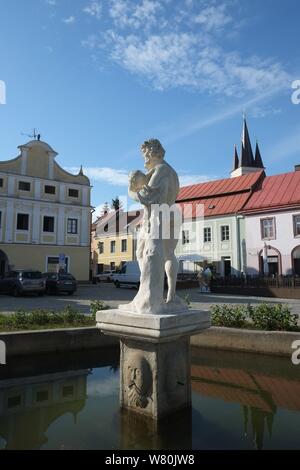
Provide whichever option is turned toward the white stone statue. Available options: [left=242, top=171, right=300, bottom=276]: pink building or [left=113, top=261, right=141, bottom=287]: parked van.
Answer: the pink building

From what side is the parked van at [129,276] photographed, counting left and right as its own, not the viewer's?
left

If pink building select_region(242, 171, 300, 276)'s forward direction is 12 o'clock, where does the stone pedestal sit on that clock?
The stone pedestal is roughly at 12 o'clock from the pink building.

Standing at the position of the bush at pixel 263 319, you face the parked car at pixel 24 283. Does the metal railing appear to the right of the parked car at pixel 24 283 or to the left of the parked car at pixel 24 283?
right

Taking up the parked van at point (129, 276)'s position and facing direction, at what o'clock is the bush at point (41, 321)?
The bush is roughly at 9 o'clock from the parked van.

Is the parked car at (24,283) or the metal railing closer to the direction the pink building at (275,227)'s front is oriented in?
the metal railing
